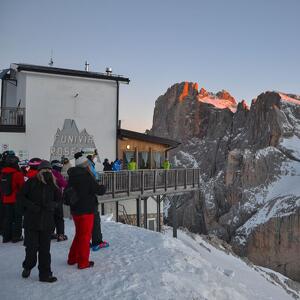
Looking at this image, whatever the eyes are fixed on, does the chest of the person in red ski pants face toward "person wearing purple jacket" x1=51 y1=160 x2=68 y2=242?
no

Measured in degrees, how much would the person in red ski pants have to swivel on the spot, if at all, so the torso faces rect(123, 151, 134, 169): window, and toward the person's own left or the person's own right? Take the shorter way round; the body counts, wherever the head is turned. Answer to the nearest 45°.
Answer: approximately 45° to the person's own left

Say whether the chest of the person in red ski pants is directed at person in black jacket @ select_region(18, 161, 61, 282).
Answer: no

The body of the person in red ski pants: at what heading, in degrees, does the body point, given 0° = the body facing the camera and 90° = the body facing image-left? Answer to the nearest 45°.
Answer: approximately 225°

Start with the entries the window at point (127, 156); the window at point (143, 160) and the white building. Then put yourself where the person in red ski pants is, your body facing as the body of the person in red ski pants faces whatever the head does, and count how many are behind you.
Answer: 0

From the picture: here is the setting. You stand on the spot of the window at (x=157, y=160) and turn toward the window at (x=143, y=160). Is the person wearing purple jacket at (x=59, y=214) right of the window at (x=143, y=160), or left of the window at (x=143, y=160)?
left

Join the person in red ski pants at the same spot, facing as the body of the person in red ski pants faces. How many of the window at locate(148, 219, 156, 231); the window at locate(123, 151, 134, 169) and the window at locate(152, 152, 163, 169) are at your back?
0

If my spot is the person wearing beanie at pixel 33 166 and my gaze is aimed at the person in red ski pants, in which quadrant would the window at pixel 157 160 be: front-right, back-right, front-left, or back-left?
back-left

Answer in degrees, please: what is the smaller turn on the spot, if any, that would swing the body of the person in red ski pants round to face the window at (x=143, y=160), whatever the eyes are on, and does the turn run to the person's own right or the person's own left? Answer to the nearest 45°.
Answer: approximately 45° to the person's own left

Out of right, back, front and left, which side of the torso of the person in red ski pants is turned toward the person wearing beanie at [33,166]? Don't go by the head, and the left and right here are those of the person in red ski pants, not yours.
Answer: left

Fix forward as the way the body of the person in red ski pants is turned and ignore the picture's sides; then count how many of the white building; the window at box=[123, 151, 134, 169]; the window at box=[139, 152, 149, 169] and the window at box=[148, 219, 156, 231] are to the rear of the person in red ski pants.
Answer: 0

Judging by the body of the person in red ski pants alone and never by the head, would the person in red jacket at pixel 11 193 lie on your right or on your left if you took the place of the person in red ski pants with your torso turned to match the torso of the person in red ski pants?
on your left

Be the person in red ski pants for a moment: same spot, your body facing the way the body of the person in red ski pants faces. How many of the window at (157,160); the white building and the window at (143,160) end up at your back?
0

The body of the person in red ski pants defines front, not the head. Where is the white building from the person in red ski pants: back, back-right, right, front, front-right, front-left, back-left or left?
front-left
